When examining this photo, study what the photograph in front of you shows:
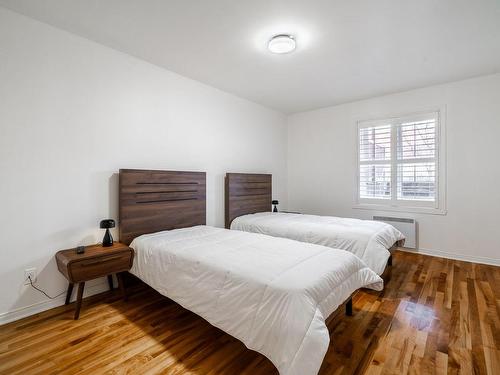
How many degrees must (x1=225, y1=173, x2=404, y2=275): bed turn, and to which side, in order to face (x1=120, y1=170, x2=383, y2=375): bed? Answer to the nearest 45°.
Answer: approximately 45° to its right

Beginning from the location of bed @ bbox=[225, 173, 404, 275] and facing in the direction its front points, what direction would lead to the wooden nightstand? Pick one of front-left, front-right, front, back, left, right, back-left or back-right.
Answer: right

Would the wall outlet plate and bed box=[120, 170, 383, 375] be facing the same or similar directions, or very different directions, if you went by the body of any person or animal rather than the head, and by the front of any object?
same or similar directions

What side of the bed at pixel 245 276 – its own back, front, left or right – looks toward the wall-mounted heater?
left

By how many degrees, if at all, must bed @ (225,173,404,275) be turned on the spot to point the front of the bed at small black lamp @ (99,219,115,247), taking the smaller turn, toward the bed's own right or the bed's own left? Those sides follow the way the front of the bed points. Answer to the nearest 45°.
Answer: approximately 90° to the bed's own right

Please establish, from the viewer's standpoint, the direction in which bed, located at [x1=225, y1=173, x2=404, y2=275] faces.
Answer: facing the viewer and to the right of the viewer

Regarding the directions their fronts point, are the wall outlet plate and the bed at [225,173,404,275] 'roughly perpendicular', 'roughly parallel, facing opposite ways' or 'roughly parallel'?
roughly parallel

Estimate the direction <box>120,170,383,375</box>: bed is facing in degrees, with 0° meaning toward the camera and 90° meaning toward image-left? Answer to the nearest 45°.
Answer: approximately 315°

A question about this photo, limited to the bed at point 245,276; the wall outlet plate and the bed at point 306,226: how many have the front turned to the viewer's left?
0

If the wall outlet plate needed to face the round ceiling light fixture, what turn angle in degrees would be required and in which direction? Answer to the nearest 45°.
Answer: approximately 45° to its left

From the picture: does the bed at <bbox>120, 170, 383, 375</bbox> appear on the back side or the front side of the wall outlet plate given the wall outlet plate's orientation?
on the front side

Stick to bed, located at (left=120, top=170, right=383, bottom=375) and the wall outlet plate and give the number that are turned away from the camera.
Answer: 0
